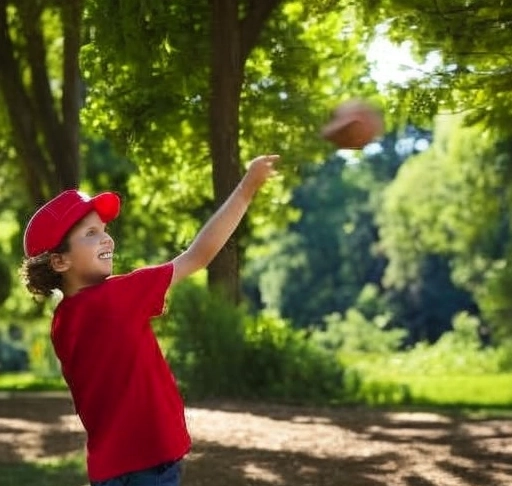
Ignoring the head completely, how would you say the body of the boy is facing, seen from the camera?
to the viewer's right

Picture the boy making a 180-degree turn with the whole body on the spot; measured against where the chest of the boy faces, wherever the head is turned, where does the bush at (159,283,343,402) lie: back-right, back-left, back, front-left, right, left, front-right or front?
right

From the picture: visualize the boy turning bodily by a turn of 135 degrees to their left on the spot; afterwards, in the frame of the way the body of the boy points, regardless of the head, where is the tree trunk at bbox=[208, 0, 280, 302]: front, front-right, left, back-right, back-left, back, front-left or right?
front-right

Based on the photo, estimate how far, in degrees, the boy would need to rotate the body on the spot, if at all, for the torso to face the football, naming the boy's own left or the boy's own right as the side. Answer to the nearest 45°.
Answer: approximately 45° to the boy's own left
